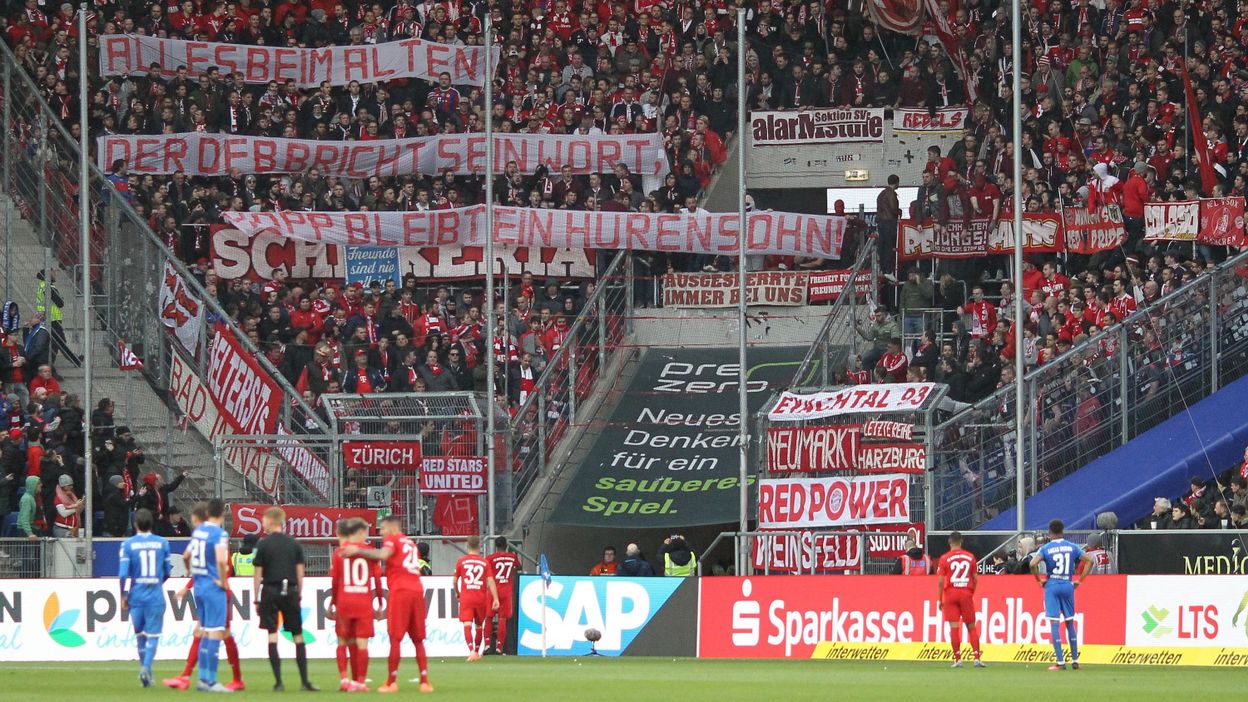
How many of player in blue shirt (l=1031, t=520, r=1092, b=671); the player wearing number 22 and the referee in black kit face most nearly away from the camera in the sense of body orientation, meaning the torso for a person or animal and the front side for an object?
3

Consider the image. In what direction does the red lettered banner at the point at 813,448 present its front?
toward the camera

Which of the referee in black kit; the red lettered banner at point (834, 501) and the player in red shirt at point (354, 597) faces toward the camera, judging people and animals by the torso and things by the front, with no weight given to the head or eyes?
the red lettered banner

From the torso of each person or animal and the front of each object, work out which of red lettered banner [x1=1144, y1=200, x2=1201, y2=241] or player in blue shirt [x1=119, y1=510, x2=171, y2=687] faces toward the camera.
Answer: the red lettered banner

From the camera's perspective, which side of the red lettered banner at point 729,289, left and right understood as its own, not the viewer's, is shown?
front

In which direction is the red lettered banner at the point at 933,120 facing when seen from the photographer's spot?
facing the viewer

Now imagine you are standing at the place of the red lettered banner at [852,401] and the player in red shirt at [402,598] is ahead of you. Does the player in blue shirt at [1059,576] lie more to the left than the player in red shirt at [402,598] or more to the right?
left

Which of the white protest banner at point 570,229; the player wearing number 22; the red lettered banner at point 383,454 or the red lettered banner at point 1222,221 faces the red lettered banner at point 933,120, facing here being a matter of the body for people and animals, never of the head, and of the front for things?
the player wearing number 22

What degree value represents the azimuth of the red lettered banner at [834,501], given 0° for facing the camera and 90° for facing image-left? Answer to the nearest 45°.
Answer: approximately 0°

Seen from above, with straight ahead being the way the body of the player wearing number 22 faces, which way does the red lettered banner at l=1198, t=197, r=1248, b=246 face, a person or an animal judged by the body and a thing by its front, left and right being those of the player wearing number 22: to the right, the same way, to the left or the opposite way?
the opposite way

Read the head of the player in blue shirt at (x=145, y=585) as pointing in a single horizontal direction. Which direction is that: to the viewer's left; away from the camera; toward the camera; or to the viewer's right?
away from the camera

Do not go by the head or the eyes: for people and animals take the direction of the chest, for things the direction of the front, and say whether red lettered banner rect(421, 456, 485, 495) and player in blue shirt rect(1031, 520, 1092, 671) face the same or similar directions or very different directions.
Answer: very different directions

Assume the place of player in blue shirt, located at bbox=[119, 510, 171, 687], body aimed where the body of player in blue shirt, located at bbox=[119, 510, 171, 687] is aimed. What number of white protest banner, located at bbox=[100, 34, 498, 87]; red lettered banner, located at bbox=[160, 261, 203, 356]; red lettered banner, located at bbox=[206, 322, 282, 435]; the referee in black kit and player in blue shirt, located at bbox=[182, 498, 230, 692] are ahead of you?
3

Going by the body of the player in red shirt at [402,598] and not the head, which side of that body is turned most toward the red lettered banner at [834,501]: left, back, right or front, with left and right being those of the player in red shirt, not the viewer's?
right

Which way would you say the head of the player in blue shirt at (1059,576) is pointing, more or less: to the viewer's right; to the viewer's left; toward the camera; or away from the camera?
away from the camera

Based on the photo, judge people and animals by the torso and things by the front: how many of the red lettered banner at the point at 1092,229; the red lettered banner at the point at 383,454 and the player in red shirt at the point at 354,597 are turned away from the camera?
1
